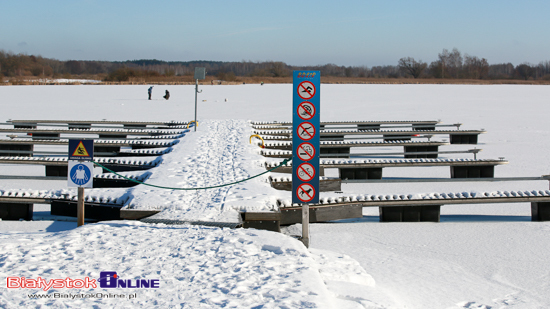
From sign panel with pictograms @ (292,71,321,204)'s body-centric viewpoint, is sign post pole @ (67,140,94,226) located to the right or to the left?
on its right

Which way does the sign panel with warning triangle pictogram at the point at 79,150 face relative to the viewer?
toward the camera

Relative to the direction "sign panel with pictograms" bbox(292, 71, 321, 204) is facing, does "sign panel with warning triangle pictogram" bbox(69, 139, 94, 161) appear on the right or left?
on its right

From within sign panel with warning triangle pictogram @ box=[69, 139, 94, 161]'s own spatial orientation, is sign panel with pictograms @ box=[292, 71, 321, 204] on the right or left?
on its left

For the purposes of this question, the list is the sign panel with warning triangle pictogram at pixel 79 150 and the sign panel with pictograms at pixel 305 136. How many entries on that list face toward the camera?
2

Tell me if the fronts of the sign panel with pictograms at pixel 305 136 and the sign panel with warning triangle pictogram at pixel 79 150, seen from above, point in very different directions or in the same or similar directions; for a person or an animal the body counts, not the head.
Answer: same or similar directions

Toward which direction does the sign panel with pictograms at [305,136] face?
toward the camera
